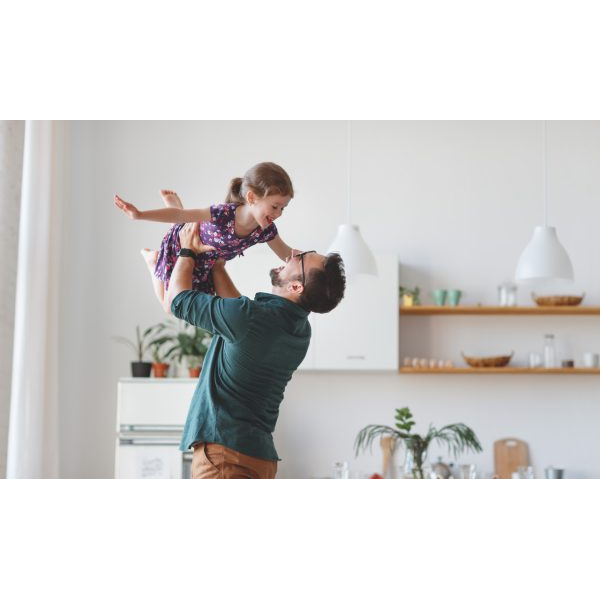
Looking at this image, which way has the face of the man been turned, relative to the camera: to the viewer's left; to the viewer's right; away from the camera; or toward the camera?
to the viewer's left

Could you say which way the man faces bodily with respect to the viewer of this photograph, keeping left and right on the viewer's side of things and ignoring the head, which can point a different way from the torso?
facing away from the viewer and to the left of the viewer

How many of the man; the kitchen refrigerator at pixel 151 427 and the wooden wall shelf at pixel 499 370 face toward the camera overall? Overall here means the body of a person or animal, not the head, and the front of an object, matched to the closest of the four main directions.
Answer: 2

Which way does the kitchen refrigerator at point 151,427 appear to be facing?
toward the camera

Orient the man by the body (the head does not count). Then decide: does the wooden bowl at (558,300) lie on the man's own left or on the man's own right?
on the man's own right

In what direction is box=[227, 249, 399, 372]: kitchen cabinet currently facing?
toward the camera

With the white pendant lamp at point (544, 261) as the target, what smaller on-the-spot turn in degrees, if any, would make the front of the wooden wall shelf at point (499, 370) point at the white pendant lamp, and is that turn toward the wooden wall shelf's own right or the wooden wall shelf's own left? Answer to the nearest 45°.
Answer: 0° — it already faces it

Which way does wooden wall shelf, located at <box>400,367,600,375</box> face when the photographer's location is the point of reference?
facing the viewer

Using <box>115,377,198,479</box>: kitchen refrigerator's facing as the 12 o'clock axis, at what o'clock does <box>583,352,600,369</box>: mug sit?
The mug is roughly at 9 o'clock from the kitchen refrigerator.
